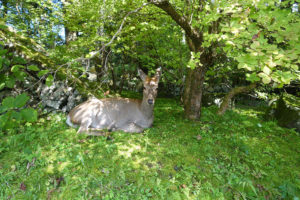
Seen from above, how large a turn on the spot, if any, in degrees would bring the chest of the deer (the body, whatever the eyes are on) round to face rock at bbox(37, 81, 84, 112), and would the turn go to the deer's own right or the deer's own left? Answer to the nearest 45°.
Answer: approximately 135° to the deer's own left

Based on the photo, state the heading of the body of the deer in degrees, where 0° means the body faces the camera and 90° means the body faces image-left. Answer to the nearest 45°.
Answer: approximately 270°
